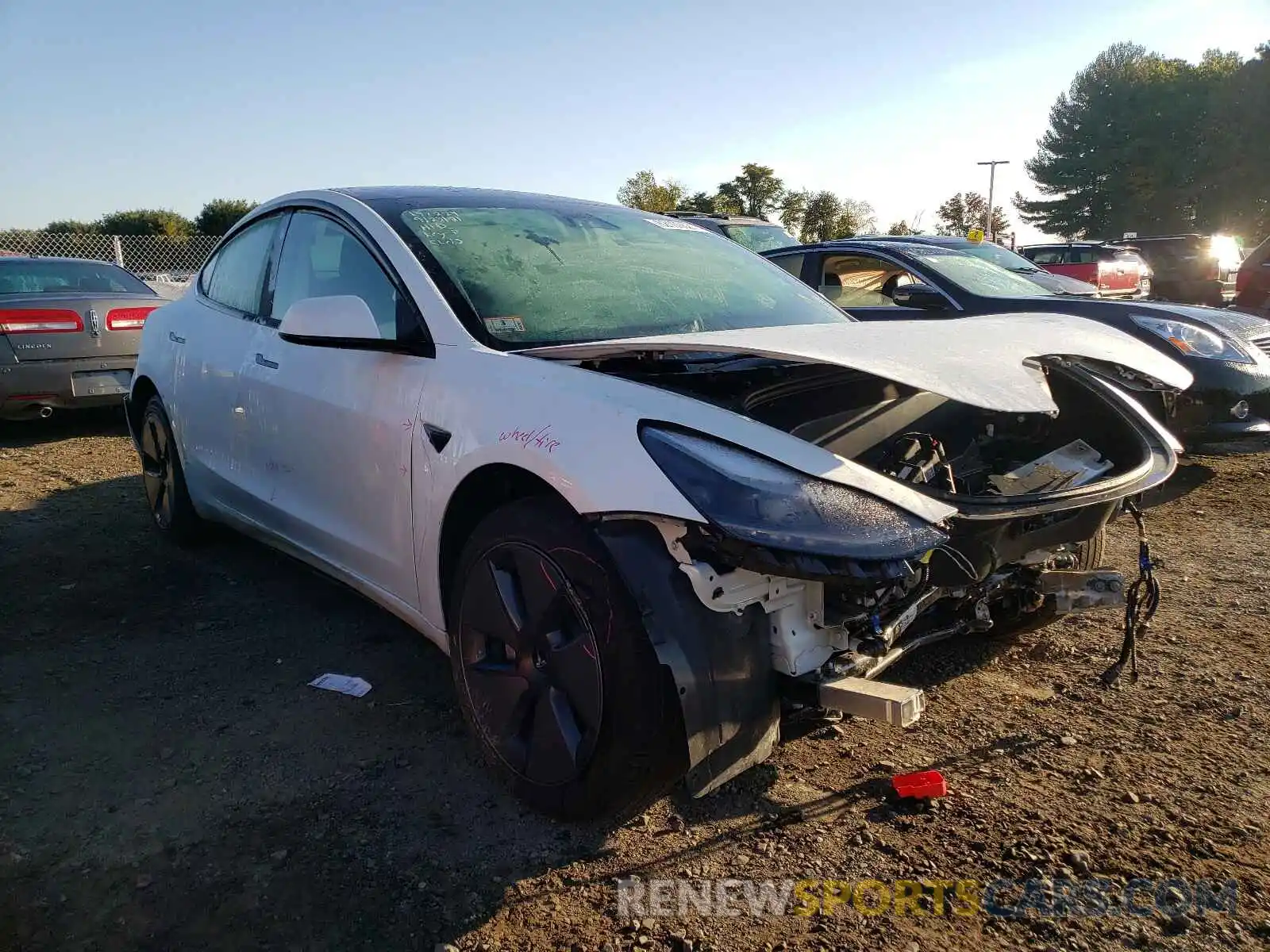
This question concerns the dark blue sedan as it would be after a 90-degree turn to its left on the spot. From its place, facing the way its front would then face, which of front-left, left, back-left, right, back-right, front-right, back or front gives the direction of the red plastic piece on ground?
back-right

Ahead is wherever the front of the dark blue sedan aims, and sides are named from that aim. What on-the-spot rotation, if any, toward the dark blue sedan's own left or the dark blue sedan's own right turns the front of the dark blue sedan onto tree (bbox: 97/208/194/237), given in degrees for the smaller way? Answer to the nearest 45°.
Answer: approximately 180°

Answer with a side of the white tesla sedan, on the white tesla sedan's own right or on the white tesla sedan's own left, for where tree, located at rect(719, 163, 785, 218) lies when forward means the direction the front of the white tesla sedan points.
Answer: on the white tesla sedan's own left

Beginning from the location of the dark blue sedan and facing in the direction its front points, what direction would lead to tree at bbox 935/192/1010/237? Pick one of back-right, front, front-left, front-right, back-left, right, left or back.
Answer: back-left

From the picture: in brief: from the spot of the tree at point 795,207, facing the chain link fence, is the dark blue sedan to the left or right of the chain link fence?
left

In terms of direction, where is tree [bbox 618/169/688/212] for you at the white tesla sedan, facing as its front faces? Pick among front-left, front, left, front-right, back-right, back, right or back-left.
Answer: back-left

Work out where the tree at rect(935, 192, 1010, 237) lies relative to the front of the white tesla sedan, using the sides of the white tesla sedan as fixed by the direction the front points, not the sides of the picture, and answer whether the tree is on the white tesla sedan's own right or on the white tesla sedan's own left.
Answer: on the white tesla sedan's own left

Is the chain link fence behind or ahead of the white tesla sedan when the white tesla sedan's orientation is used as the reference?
behind

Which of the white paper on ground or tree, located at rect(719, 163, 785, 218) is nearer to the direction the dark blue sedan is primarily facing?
the white paper on ground

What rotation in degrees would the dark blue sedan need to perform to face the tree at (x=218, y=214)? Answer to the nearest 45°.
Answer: approximately 180°

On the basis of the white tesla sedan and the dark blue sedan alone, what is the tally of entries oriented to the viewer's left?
0
